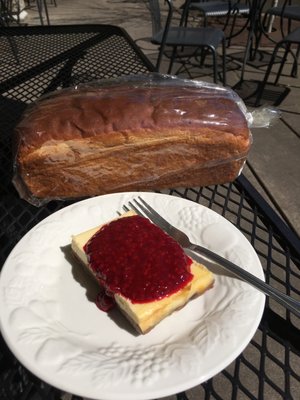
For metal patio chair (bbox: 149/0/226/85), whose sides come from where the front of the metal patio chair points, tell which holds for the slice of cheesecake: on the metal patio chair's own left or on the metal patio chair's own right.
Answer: on the metal patio chair's own right

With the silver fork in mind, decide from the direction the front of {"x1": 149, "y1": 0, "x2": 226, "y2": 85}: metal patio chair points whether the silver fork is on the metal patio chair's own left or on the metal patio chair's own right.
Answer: on the metal patio chair's own right
